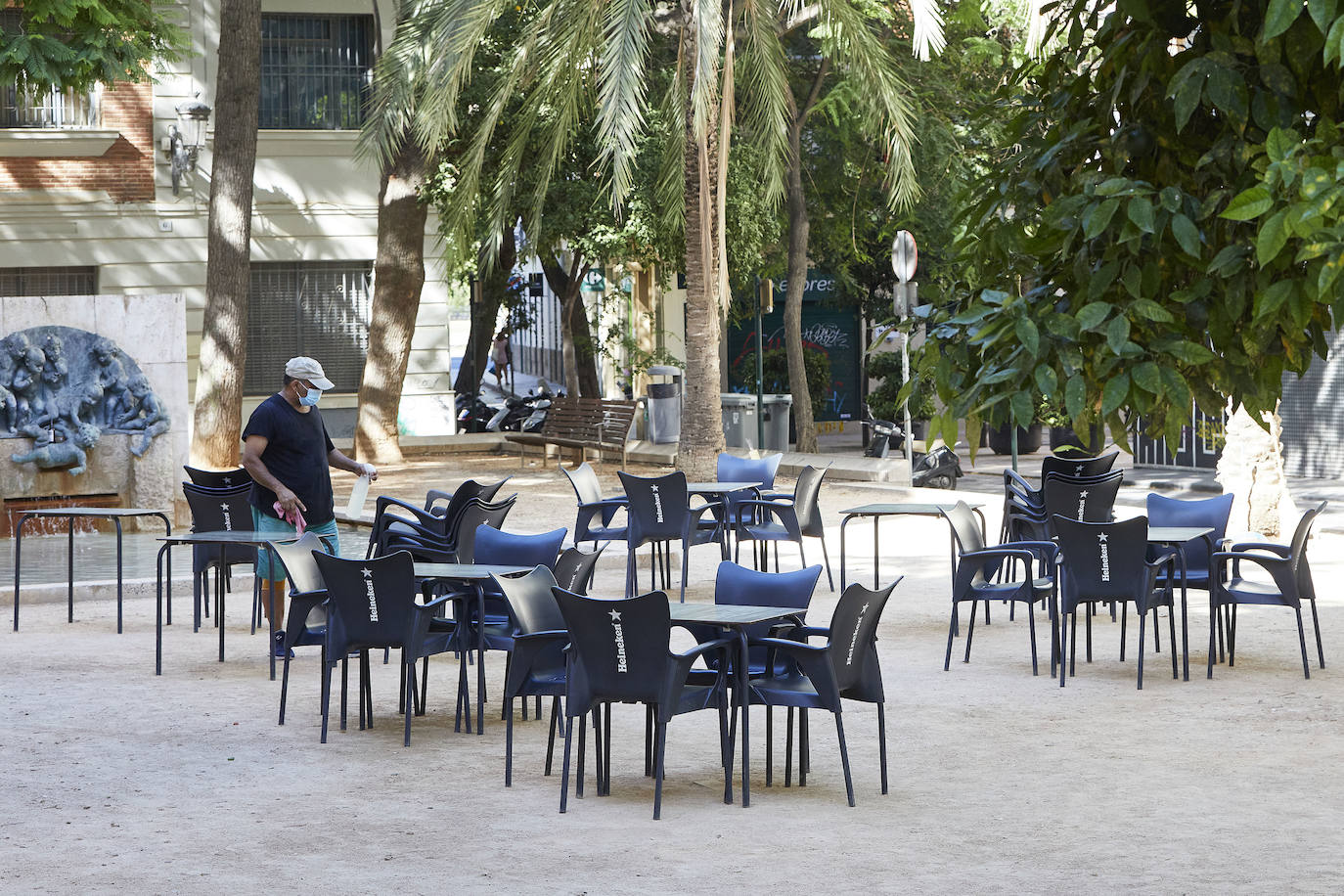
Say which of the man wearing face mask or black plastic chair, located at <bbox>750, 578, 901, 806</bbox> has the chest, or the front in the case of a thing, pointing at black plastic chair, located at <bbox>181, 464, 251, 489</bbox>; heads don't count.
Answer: black plastic chair, located at <bbox>750, 578, 901, 806</bbox>

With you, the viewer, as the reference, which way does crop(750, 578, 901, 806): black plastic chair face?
facing away from the viewer and to the left of the viewer

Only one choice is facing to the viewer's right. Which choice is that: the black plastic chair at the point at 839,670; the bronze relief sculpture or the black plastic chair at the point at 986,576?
the black plastic chair at the point at 986,576

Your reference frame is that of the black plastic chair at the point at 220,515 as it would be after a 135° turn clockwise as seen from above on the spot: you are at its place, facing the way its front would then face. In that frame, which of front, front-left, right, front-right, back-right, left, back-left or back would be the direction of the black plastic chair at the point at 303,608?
front-right

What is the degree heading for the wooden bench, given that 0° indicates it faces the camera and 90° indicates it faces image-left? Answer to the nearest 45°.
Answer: approximately 45°

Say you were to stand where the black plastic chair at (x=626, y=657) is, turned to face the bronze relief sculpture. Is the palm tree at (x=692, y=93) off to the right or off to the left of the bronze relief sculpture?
right

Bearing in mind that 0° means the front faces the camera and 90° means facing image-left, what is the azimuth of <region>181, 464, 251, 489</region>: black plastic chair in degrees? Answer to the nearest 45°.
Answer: approximately 180°

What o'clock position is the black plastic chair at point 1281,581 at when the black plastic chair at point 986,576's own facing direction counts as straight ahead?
the black plastic chair at point 1281,581 is roughly at 12 o'clock from the black plastic chair at point 986,576.

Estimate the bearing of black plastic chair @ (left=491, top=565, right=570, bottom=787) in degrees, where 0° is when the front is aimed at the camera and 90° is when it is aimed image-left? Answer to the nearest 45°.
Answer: approximately 315°
